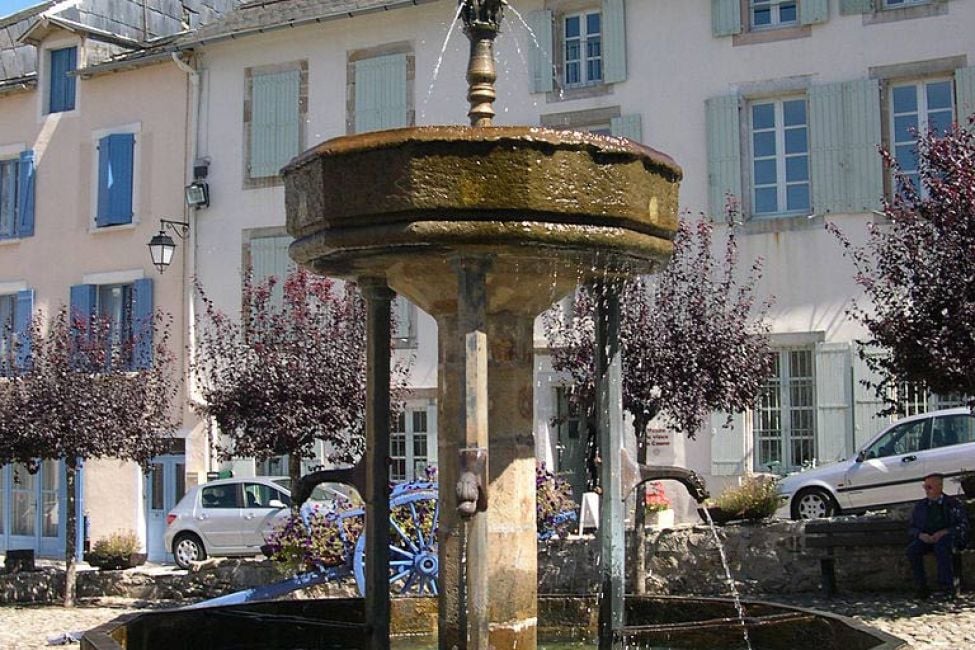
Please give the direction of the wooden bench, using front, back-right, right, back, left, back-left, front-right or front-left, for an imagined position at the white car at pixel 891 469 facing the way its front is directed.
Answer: left

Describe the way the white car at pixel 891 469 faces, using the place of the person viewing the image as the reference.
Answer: facing to the left of the viewer

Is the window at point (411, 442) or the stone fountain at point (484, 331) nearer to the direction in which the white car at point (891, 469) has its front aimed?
the window

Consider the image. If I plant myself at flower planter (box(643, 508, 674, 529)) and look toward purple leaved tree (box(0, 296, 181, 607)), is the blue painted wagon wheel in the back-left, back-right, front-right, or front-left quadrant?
front-left

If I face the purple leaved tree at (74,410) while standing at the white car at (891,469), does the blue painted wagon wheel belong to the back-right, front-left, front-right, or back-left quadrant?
front-left

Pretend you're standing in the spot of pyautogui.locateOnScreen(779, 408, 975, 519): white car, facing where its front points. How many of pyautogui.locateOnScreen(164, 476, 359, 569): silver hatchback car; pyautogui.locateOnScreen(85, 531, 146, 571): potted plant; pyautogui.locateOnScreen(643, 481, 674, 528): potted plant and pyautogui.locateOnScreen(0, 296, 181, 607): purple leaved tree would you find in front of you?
4

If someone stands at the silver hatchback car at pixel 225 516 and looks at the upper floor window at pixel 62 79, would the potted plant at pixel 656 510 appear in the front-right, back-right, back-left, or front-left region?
back-right

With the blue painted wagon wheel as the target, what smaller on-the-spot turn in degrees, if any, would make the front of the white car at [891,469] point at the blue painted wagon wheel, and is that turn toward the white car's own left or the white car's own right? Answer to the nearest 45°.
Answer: approximately 45° to the white car's own left

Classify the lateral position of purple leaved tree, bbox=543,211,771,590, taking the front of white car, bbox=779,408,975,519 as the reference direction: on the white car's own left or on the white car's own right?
on the white car's own left

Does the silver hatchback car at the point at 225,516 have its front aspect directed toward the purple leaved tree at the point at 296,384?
no
